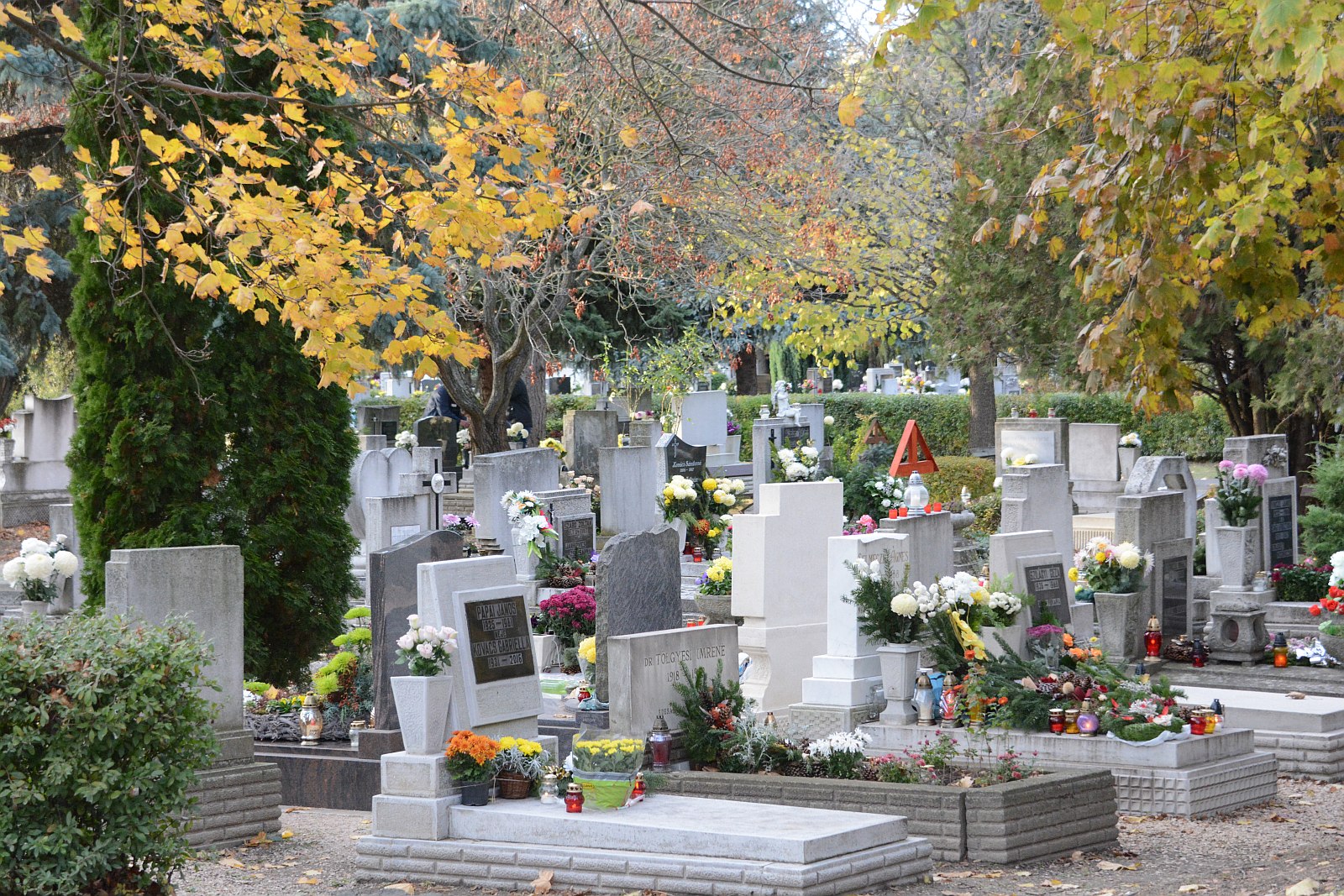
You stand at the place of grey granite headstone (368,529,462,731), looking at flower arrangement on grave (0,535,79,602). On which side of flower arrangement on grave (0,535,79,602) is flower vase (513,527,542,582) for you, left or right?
right

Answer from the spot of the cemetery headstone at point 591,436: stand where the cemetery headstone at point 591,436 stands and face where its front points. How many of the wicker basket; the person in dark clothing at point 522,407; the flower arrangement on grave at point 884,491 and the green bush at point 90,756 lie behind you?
1

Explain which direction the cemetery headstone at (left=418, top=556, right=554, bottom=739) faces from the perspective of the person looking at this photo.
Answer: facing the viewer and to the right of the viewer

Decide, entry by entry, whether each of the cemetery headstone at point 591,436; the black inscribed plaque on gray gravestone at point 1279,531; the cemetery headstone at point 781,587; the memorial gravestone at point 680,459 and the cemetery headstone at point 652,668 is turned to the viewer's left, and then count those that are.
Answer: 0

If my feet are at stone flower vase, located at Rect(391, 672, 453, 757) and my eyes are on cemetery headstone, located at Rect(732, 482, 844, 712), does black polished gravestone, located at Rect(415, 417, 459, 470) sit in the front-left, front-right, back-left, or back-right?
front-left

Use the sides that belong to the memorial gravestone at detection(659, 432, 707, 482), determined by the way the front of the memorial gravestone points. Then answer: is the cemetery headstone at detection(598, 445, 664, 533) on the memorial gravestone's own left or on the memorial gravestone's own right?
on the memorial gravestone's own right

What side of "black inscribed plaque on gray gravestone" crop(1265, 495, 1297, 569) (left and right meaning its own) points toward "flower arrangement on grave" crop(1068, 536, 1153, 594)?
right

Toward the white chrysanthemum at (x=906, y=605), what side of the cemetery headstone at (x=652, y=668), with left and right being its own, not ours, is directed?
left

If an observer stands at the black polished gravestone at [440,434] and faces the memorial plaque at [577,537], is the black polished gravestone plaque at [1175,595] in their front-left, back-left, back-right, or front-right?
front-left

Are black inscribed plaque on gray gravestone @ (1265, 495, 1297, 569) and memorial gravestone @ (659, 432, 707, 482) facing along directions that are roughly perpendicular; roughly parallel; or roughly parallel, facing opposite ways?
roughly parallel

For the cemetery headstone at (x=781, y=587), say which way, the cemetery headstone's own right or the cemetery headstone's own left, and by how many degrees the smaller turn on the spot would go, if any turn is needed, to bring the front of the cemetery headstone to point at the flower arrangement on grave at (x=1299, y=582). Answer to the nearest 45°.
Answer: approximately 90° to the cemetery headstone's own left

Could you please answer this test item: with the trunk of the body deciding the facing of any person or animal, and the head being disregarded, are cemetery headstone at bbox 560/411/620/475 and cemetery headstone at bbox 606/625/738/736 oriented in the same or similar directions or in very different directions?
same or similar directions

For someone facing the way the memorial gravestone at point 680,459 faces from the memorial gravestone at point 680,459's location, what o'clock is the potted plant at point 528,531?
The potted plant is roughly at 2 o'clock from the memorial gravestone.
